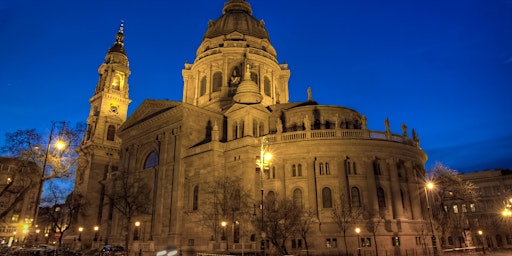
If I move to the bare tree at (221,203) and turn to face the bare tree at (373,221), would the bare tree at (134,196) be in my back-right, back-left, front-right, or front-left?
back-left

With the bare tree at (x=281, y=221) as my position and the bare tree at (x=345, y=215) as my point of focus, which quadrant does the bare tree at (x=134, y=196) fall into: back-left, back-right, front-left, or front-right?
back-left

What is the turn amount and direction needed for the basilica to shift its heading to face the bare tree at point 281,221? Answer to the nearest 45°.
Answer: approximately 135° to its left

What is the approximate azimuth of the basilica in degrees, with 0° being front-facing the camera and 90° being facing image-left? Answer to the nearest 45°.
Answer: approximately 135°
